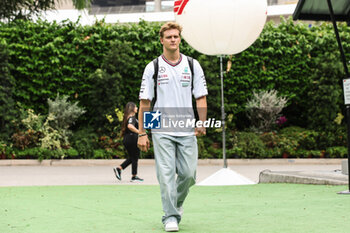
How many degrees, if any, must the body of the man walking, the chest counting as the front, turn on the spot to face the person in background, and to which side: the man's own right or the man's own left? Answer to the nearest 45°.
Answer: approximately 180°

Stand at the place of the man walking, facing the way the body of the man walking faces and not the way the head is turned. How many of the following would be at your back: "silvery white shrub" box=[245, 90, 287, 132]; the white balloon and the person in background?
3

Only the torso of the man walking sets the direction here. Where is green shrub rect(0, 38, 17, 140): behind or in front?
behind

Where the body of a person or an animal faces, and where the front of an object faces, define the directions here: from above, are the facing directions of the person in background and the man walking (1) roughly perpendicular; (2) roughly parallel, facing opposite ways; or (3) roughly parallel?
roughly perpendicular

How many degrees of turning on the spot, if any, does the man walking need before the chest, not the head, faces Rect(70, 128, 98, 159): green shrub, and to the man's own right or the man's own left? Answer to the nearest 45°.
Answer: approximately 180°

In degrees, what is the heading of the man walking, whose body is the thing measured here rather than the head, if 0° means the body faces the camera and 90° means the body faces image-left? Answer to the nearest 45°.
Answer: approximately 0°
